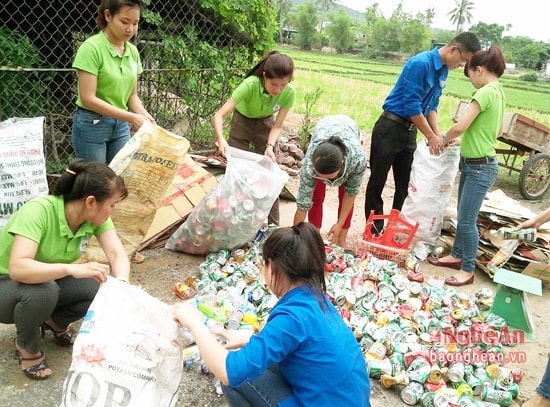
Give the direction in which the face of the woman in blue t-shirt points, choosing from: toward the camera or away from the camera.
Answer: away from the camera

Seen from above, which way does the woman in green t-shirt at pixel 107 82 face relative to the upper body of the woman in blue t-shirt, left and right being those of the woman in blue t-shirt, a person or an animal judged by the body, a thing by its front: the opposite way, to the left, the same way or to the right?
the opposite way

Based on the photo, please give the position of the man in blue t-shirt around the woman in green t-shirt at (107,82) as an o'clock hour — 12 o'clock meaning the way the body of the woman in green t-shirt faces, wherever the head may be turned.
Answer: The man in blue t-shirt is roughly at 10 o'clock from the woman in green t-shirt.

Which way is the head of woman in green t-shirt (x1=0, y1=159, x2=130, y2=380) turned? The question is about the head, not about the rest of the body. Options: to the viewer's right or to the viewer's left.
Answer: to the viewer's right

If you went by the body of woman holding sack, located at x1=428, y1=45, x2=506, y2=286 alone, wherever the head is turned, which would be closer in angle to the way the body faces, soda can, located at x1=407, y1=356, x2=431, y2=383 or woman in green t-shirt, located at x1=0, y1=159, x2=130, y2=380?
the woman in green t-shirt

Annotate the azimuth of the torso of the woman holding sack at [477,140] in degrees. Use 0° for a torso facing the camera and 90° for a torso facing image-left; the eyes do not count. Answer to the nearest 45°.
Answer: approximately 90°

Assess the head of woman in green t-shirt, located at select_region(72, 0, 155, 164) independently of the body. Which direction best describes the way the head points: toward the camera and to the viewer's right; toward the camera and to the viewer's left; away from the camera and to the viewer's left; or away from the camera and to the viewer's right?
toward the camera and to the viewer's right

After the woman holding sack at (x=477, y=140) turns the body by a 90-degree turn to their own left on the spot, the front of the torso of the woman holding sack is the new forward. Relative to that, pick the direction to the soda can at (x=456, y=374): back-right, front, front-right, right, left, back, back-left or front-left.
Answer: front

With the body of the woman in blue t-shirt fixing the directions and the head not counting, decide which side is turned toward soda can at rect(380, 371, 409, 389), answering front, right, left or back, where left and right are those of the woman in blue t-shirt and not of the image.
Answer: right

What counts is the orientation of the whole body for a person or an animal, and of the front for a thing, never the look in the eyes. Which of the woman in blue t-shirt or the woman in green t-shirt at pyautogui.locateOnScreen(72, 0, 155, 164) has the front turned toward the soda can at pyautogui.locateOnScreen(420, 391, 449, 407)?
the woman in green t-shirt

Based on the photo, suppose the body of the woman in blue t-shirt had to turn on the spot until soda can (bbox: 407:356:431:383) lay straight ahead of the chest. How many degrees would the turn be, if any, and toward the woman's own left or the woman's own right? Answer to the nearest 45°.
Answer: approximately 90° to the woman's own right

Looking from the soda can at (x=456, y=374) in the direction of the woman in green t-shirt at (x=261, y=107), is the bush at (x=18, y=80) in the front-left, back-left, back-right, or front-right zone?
front-left

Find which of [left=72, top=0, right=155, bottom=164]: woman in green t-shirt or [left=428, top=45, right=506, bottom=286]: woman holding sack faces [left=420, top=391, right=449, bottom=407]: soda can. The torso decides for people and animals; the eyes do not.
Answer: the woman in green t-shirt

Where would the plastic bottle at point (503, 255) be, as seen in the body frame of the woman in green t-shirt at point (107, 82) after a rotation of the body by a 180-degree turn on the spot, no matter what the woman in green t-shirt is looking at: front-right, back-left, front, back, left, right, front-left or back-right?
back-right

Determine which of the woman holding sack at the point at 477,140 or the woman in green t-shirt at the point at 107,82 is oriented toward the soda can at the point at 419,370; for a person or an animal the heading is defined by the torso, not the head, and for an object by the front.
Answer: the woman in green t-shirt

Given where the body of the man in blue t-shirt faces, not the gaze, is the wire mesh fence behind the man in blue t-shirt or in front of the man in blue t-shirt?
behind

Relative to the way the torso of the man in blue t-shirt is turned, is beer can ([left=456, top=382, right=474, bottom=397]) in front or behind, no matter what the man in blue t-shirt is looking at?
in front
